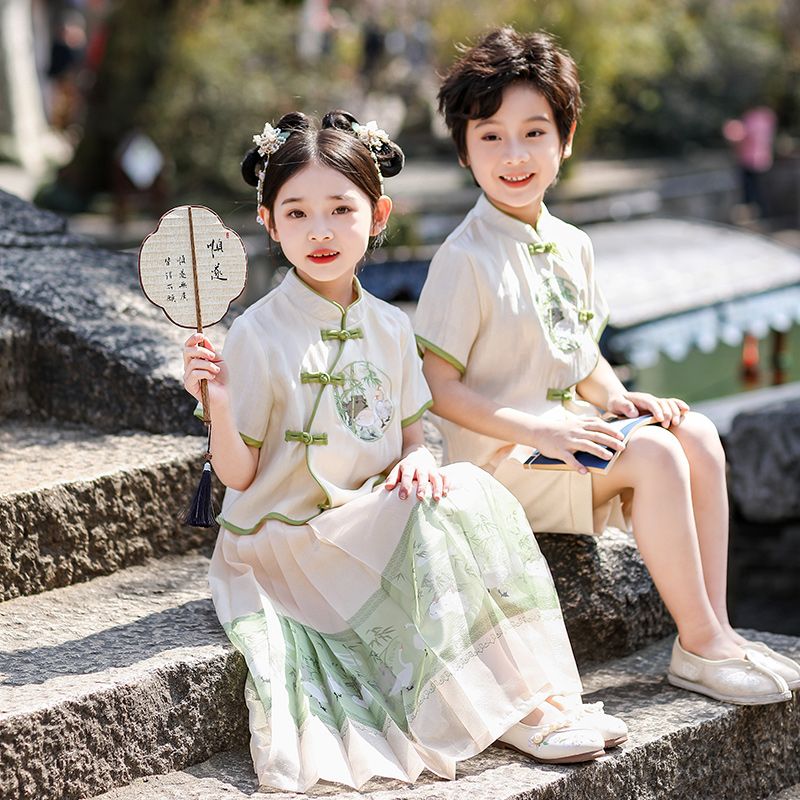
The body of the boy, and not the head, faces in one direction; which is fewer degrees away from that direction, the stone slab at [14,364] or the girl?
the girl

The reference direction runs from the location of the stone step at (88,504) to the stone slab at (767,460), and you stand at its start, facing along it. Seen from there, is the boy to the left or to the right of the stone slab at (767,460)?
right

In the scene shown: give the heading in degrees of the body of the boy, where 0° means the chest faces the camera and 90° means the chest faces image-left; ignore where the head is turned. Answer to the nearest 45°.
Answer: approximately 315°

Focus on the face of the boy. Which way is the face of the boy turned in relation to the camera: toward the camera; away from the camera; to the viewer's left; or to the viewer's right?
toward the camera

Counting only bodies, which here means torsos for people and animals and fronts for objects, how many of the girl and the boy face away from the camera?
0

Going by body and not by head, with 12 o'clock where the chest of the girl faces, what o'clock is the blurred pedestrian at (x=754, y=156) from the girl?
The blurred pedestrian is roughly at 8 o'clock from the girl.

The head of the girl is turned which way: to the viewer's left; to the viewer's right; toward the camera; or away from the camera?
toward the camera

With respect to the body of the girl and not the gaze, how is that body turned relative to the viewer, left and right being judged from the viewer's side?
facing the viewer and to the right of the viewer

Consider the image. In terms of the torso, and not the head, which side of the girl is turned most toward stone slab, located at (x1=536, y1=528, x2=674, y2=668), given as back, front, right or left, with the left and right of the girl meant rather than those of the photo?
left

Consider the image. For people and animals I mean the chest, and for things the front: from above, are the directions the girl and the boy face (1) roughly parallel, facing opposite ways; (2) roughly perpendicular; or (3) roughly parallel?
roughly parallel

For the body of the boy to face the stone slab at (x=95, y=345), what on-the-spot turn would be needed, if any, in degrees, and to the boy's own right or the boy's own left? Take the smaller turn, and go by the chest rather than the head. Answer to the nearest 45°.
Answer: approximately 135° to the boy's own right

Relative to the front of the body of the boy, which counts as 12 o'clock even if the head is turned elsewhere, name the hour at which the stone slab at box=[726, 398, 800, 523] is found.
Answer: The stone slab is roughly at 8 o'clock from the boy.
